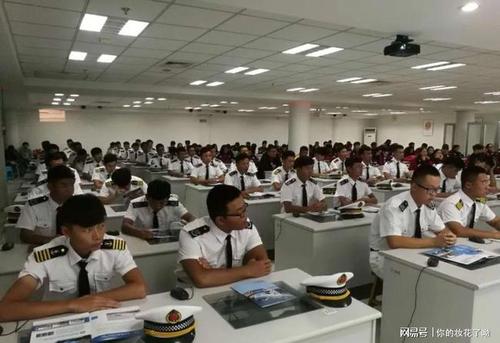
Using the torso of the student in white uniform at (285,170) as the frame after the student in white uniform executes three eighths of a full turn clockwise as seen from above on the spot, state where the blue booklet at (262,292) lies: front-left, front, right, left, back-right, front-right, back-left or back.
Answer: left

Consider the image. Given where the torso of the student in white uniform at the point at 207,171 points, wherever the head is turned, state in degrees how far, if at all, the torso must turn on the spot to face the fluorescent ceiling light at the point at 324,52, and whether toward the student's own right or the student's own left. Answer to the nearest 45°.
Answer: approximately 45° to the student's own left

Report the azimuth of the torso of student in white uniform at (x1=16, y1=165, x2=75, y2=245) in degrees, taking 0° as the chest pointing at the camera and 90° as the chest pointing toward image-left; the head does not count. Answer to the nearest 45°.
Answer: approximately 315°

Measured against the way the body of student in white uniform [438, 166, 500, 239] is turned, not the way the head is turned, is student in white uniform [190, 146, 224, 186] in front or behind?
behind

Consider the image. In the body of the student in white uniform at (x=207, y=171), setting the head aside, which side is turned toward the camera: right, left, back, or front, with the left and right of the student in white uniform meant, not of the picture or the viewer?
front

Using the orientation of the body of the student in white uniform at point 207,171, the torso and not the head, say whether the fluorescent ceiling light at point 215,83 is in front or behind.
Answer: behind

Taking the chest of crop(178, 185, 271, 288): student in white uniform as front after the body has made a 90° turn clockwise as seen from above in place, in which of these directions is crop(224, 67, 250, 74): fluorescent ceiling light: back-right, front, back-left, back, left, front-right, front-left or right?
back-right

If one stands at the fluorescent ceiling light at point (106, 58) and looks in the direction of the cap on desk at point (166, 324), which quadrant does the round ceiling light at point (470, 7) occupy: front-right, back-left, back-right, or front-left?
front-left

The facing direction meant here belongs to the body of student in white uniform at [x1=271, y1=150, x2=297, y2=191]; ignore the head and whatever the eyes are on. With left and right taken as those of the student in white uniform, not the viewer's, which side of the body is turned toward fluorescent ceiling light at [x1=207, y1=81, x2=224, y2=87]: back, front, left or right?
back

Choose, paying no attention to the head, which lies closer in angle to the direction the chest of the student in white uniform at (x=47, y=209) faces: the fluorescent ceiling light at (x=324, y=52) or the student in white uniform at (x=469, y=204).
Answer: the student in white uniform

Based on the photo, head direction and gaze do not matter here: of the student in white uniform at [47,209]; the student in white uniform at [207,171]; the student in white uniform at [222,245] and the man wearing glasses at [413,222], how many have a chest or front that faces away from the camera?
0

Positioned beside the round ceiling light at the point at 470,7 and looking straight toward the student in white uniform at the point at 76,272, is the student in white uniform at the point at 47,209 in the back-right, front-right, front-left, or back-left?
front-right

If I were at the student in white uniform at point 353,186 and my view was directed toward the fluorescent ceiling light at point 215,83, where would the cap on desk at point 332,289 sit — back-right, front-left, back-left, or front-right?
back-left

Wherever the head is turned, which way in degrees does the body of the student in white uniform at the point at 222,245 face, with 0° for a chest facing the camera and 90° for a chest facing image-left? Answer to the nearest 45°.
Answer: approximately 315°
